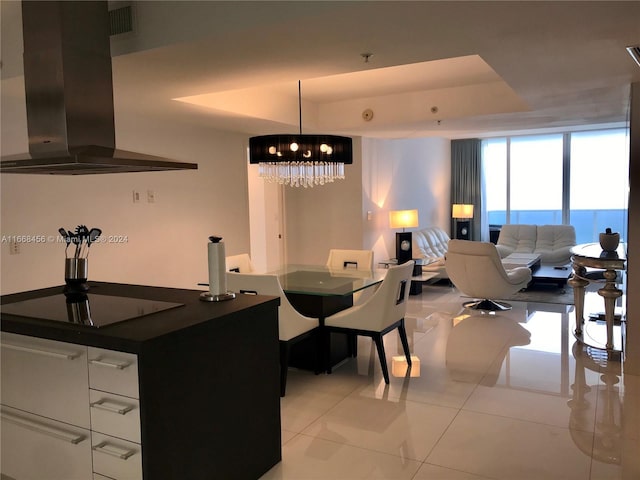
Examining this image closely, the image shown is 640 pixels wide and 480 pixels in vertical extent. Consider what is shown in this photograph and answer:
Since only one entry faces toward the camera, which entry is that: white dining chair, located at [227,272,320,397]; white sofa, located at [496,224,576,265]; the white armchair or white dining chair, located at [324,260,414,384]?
the white sofa

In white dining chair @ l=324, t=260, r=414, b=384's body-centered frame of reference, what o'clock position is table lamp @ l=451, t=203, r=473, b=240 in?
The table lamp is roughly at 2 o'clock from the white dining chair.

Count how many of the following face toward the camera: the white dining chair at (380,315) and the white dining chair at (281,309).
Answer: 0

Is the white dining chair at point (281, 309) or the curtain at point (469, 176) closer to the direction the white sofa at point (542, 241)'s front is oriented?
the white dining chair

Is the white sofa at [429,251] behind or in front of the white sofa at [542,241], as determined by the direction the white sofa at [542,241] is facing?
in front

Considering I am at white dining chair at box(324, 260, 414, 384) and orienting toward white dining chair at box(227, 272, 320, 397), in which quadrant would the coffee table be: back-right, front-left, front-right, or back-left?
back-right

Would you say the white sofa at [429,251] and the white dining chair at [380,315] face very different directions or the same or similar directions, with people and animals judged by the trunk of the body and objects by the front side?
very different directions

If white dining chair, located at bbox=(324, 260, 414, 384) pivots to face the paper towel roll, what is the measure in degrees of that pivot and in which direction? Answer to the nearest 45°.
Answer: approximately 90° to its left

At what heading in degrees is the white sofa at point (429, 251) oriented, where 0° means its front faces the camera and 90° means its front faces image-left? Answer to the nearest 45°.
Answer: approximately 315°

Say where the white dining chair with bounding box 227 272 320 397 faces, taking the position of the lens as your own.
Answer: facing away from the viewer and to the right of the viewer
